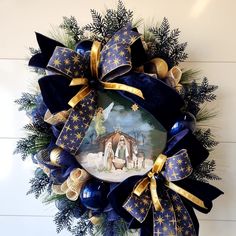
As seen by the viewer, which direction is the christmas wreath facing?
toward the camera
